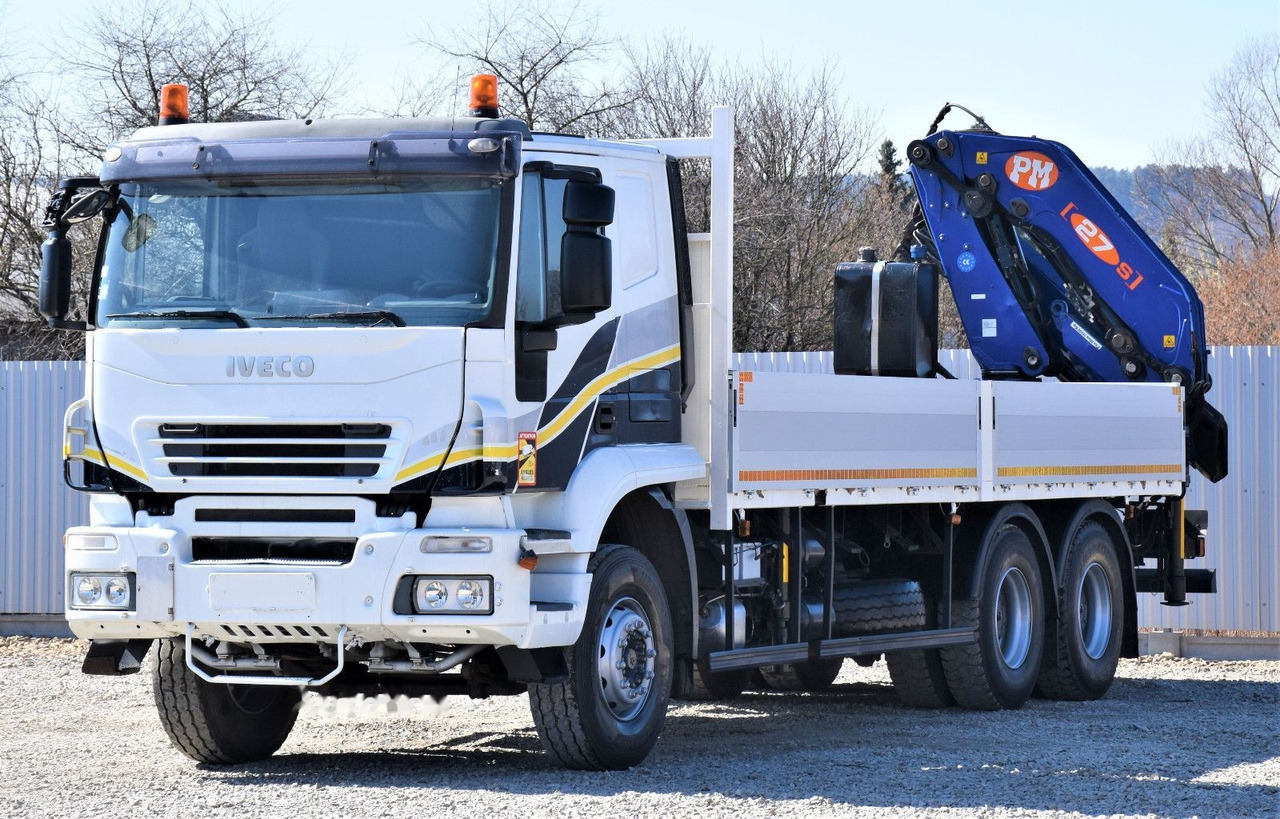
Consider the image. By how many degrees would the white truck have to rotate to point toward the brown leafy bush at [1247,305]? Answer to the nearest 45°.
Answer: approximately 180°

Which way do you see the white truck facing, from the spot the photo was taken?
facing the viewer and to the left of the viewer

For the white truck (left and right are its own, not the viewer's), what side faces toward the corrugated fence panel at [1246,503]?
back

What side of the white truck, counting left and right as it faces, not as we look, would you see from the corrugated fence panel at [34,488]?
right
